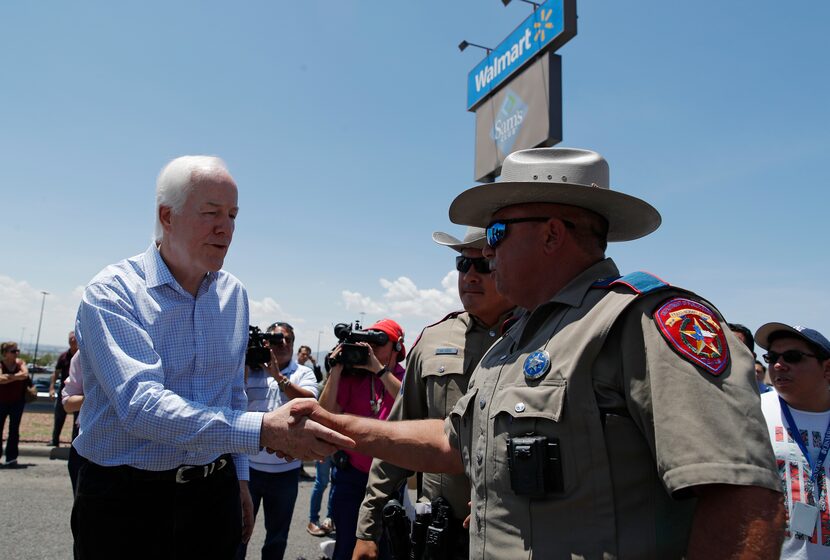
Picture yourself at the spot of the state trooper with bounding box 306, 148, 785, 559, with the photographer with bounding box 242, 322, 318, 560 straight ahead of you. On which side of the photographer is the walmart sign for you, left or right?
right

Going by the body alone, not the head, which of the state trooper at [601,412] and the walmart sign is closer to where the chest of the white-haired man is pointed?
the state trooper

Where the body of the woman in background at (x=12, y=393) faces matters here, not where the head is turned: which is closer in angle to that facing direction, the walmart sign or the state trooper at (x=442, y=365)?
the state trooper

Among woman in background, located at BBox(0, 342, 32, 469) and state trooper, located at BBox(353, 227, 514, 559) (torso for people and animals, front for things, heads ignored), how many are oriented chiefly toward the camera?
2

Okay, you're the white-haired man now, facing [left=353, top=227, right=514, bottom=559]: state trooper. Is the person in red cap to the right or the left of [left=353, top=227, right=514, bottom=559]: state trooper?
left

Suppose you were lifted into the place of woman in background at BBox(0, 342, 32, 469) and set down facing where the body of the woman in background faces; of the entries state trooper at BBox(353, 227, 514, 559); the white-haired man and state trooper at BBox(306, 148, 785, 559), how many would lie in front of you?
3

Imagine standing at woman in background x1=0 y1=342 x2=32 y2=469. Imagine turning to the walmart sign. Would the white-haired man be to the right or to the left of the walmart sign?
right

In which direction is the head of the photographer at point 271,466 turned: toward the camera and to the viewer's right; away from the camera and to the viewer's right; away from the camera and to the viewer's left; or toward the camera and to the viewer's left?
toward the camera and to the viewer's left

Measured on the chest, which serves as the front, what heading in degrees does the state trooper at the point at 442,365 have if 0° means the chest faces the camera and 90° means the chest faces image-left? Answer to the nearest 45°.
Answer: approximately 0°

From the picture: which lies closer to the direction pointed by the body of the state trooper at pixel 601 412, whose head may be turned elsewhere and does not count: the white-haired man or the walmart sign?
the white-haired man

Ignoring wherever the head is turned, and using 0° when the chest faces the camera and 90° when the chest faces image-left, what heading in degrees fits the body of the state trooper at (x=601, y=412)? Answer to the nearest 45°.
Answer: approximately 45°
